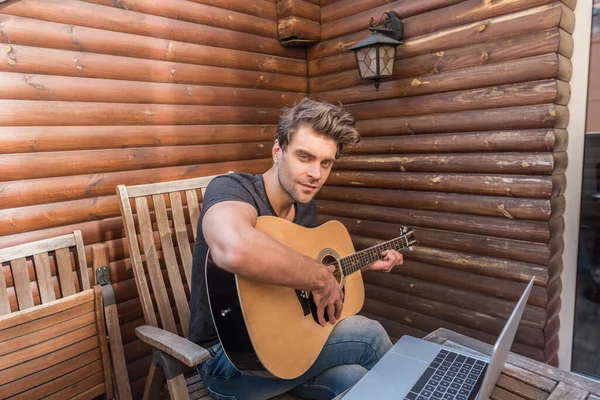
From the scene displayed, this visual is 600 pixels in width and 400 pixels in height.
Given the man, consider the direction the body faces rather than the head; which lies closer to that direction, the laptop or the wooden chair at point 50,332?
the laptop

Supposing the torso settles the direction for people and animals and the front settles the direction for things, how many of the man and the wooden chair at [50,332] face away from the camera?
0

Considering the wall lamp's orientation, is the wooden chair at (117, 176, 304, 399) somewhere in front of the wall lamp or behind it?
in front

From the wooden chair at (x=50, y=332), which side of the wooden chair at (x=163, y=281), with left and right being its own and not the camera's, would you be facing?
right

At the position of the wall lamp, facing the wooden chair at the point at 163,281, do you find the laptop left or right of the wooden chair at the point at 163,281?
left

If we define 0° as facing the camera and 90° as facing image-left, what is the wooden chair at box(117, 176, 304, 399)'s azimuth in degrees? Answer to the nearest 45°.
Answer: approximately 315°

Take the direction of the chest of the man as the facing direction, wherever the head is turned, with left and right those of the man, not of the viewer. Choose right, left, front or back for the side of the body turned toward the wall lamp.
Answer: left

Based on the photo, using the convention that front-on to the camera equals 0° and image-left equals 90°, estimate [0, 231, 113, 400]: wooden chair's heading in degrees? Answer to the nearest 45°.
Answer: approximately 315°

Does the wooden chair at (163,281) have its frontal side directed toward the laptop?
yes

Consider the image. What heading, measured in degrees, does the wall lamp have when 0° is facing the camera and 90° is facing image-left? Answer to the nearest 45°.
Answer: approximately 45°

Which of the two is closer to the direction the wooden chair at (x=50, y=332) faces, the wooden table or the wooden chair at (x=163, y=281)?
the wooden table

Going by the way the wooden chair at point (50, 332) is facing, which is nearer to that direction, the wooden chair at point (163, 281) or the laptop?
the laptop
